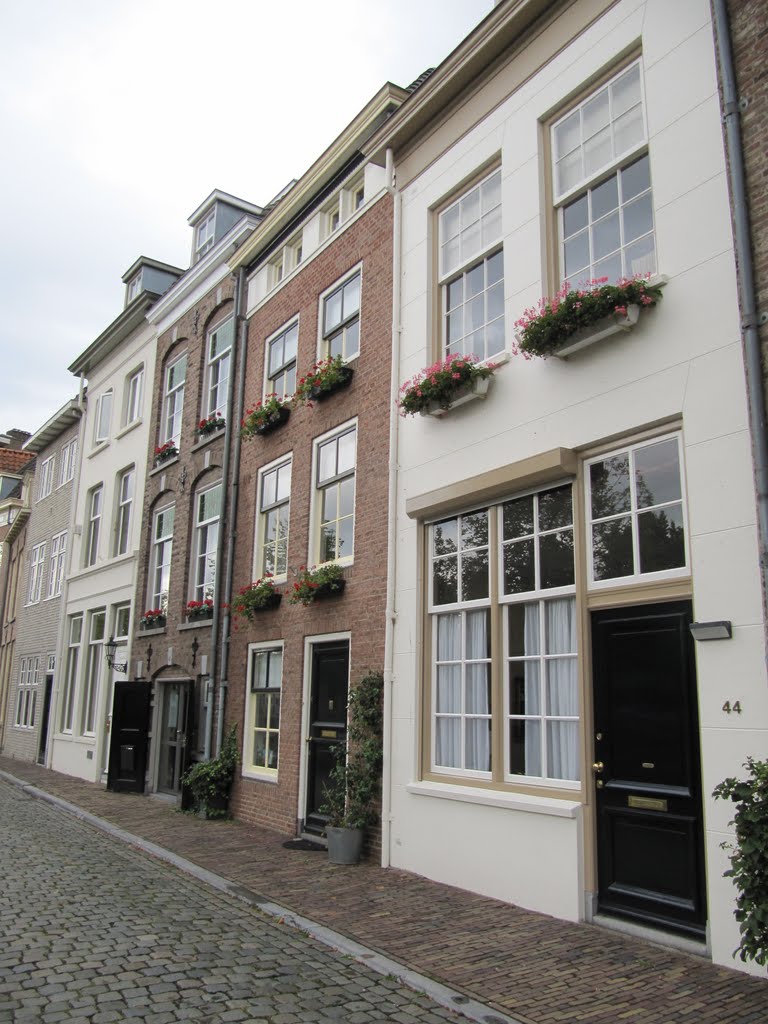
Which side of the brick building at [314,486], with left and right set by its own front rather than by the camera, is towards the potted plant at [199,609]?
right

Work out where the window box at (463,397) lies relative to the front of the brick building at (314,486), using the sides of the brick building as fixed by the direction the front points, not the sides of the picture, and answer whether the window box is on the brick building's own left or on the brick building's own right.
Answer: on the brick building's own left

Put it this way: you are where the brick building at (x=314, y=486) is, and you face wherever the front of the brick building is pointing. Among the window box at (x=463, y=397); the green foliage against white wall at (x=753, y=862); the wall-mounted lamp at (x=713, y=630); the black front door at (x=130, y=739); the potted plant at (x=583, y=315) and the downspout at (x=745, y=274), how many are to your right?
1

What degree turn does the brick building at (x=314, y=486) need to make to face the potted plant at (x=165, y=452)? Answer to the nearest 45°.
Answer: approximately 90° to its right

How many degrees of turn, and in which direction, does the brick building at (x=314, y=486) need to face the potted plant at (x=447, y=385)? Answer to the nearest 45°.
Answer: approximately 45° to its left

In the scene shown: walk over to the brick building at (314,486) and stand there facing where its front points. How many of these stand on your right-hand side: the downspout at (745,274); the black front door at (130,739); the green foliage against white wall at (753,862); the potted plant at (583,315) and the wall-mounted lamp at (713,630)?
1

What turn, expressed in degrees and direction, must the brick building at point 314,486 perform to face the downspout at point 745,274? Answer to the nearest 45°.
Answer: approximately 90° to its left

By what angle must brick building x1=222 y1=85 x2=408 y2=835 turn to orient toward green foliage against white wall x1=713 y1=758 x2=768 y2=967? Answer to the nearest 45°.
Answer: approximately 45° to its left

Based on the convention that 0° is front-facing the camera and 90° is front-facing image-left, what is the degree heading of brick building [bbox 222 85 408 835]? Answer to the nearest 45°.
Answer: approximately 45°

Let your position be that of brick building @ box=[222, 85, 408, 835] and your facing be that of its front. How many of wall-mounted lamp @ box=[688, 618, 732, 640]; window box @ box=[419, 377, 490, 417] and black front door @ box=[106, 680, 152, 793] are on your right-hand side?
1

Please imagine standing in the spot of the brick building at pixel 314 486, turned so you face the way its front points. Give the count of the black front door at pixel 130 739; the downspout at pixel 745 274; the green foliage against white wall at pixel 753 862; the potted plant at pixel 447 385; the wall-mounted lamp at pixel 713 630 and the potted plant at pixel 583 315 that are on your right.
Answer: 1

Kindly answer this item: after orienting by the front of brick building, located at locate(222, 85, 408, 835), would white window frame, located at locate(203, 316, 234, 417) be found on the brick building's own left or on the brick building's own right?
on the brick building's own right

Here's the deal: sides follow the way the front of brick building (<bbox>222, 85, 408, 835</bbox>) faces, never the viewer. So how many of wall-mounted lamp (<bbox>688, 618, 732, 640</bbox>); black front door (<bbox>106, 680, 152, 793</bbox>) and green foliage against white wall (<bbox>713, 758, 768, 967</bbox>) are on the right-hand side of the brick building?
1
